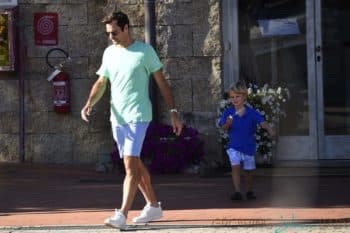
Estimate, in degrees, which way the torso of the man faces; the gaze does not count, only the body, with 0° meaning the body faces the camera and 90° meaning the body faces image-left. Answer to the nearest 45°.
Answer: approximately 45°

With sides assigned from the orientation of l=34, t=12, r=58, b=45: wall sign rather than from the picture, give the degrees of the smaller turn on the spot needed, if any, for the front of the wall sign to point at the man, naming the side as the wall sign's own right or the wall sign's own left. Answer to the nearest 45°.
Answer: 0° — it already faces them

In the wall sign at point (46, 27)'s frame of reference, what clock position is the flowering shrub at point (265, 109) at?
The flowering shrub is roughly at 10 o'clock from the wall sign.

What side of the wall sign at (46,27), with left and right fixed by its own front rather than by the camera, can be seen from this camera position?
front

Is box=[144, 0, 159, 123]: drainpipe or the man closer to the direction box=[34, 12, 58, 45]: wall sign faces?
the man

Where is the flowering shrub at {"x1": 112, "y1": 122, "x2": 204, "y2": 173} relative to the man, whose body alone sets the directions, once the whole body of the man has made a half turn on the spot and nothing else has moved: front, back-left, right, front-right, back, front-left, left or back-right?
front-left

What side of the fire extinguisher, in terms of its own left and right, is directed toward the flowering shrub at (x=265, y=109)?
left

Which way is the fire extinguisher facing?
toward the camera

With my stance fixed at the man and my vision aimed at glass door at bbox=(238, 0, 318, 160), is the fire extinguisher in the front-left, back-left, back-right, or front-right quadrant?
front-left

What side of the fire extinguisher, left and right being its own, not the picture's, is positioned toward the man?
front

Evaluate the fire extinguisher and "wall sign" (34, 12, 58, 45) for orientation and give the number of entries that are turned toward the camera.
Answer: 2

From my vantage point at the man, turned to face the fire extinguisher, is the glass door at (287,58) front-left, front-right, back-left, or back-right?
front-right

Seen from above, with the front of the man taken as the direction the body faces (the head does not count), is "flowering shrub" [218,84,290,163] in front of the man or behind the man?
behind

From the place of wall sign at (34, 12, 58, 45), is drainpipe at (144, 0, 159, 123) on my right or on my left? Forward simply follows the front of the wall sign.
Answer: on my left
